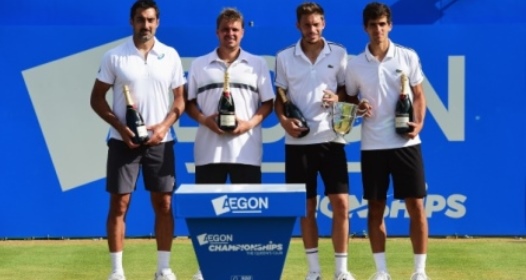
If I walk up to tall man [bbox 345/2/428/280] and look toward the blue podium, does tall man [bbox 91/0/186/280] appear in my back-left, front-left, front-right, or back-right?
front-right

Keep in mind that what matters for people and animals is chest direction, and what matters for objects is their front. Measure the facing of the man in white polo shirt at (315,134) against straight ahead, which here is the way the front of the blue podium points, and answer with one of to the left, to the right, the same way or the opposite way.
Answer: the same way

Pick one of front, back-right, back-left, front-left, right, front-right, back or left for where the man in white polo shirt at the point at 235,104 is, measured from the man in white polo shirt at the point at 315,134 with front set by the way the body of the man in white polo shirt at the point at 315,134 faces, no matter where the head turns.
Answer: right

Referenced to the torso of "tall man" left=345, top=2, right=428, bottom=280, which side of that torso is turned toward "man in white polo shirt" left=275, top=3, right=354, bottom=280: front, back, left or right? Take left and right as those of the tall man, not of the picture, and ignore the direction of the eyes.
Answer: right

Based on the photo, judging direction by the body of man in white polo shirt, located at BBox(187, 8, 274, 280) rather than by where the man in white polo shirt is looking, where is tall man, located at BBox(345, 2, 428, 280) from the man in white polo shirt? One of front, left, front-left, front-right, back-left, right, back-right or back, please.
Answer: left

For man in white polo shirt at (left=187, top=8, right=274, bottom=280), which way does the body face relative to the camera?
toward the camera

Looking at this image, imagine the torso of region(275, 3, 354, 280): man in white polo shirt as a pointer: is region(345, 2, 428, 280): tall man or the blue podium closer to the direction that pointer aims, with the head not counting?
the blue podium

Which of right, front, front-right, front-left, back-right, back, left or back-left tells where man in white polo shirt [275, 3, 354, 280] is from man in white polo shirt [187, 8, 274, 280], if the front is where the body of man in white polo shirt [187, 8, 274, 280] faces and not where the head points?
left

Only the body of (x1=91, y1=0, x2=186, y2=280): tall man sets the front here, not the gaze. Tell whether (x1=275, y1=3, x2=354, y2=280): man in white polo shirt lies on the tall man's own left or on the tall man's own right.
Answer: on the tall man's own left

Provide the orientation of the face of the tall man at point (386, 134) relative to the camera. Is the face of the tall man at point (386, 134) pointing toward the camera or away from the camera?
toward the camera

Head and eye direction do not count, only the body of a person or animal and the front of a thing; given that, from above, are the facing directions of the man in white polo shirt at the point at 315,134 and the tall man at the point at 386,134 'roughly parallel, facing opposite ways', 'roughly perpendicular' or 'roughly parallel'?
roughly parallel

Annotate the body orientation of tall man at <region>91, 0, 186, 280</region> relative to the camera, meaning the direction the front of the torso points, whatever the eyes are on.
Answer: toward the camera

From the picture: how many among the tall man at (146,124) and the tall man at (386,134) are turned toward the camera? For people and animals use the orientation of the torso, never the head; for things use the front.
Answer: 2

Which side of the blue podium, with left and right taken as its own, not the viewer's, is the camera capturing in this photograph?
front

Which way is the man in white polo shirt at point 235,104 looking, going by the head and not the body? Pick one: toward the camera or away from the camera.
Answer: toward the camera

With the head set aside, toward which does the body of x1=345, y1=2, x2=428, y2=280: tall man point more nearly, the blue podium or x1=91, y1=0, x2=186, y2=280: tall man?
the blue podium
